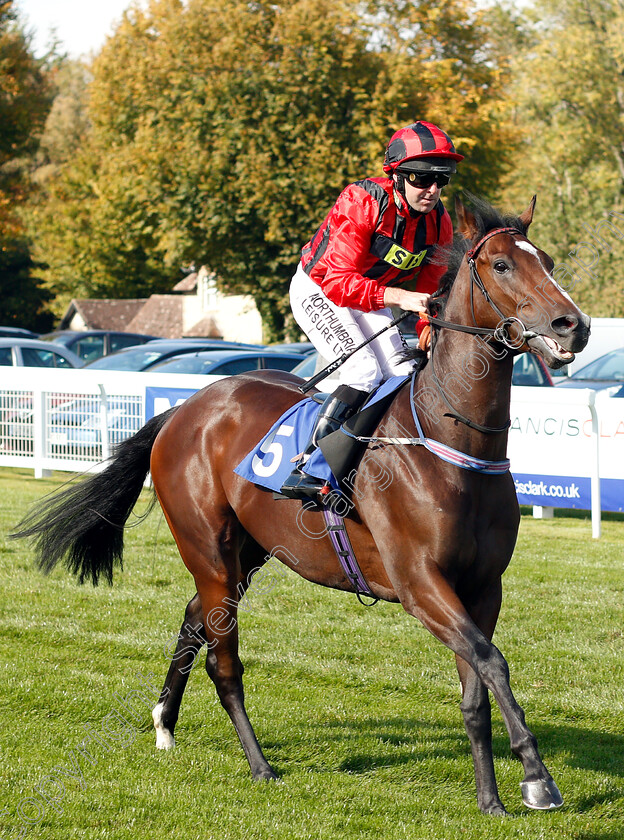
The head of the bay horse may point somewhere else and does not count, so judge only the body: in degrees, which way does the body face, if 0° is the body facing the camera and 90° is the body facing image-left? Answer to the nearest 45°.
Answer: approximately 315°

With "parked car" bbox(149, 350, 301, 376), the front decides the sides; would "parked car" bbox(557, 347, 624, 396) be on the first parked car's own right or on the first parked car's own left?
on the first parked car's own left

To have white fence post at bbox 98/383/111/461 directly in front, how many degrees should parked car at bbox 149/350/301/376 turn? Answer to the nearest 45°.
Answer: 0° — it already faces it

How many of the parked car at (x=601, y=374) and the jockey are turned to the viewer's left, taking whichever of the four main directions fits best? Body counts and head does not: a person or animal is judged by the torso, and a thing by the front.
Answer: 1

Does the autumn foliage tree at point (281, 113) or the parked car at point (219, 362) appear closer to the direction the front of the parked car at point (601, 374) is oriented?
the parked car

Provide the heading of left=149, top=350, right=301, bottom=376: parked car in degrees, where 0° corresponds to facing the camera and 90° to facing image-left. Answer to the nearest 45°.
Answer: approximately 45°

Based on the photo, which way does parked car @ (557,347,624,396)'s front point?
to the viewer's left

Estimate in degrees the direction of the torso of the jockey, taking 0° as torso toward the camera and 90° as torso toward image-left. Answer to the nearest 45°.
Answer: approximately 315°

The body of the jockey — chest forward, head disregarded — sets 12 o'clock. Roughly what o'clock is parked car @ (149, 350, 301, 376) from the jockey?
The parked car is roughly at 7 o'clock from the jockey.

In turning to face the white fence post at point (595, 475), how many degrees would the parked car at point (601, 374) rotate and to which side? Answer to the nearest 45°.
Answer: approximately 90° to its left

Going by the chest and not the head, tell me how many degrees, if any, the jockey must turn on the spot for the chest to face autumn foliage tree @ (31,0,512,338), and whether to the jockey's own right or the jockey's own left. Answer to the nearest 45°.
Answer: approximately 135° to the jockey's own left

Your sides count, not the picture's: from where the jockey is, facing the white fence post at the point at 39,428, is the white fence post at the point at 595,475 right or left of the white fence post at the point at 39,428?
right

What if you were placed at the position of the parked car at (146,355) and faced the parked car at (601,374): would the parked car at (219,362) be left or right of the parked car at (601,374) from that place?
right
